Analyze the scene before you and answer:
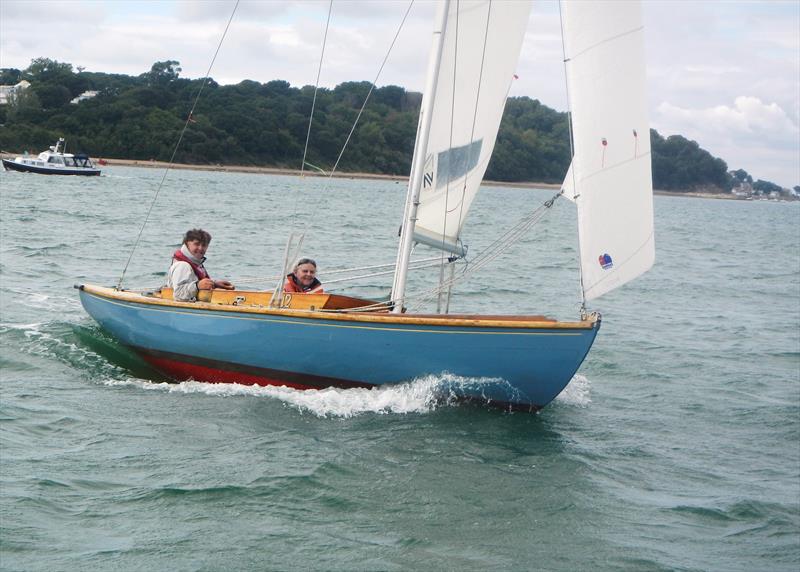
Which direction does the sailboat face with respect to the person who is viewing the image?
facing to the right of the viewer
